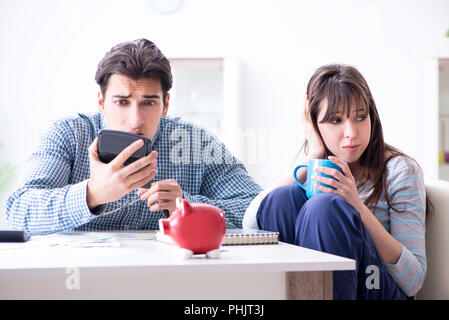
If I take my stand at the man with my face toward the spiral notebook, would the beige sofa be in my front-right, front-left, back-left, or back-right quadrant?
front-left

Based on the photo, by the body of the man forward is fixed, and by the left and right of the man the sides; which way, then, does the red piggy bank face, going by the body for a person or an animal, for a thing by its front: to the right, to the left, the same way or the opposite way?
to the right

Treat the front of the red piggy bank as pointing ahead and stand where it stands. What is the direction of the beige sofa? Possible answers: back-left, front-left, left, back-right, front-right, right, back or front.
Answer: back-right

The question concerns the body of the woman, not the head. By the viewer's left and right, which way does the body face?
facing the viewer and to the left of the viewer

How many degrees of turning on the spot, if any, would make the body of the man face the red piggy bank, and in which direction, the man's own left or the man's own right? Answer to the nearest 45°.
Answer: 0° — they already face it

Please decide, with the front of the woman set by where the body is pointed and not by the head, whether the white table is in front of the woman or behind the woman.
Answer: in front

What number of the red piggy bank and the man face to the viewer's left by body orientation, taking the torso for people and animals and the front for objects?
1

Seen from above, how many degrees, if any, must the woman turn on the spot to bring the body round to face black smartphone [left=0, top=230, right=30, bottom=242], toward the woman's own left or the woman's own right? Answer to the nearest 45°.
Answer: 0° — they already face it

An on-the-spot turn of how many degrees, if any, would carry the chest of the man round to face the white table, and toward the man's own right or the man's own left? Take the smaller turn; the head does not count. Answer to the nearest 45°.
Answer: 0° — they already face it

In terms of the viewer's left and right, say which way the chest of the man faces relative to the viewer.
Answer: facing the viewer

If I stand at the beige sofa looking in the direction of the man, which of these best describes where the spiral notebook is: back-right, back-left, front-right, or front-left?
front-left

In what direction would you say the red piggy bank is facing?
to the viewer's left
